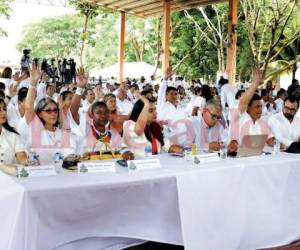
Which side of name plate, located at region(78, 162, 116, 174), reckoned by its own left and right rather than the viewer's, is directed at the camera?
front

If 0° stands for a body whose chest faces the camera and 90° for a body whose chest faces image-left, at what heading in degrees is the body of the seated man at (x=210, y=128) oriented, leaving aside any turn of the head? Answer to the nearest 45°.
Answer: approximately 315°

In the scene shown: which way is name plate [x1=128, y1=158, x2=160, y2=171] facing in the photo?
toward the camera

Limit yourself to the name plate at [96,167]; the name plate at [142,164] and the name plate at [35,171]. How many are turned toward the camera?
3

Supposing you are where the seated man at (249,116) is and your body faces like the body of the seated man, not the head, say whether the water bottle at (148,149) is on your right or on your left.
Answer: on your right

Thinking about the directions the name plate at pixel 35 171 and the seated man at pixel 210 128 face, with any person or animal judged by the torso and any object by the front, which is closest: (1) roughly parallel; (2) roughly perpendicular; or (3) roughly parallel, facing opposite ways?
roughly parallel

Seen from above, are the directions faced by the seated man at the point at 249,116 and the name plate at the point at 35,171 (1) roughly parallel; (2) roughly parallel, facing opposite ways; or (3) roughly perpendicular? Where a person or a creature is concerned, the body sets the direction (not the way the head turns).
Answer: roughly parallel

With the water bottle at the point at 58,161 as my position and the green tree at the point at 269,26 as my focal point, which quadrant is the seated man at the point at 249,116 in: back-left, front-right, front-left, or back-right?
front-right

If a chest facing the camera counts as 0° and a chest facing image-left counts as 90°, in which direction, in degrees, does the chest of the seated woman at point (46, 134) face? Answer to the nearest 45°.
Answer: approximately 315°

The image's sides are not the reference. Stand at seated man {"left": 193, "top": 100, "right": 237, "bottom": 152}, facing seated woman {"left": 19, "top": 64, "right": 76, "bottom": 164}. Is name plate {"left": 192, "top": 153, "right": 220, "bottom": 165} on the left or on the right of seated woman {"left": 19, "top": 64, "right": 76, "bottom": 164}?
left

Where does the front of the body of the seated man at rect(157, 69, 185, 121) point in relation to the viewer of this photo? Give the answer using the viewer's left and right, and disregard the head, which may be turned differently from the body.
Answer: facing the viewer and to the right of the viewer

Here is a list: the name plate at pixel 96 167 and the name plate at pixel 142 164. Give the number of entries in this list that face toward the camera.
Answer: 2

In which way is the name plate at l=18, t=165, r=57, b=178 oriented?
toward the camera
